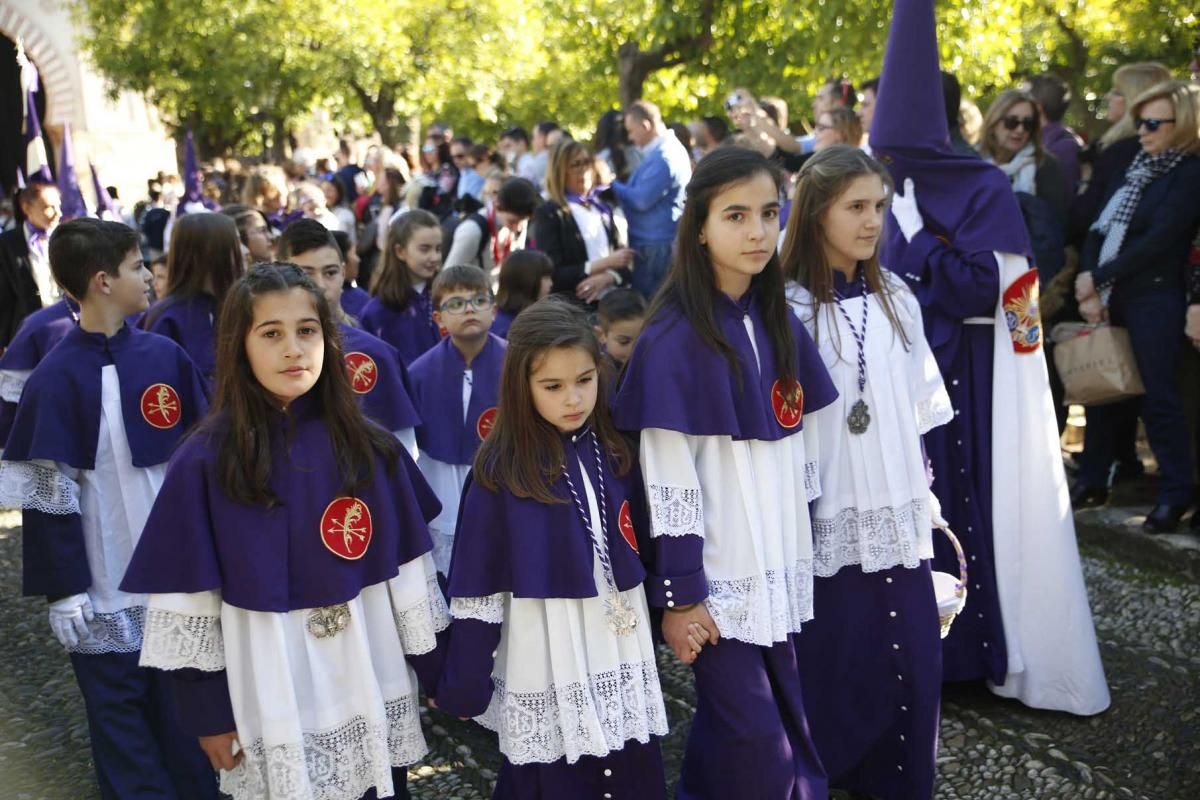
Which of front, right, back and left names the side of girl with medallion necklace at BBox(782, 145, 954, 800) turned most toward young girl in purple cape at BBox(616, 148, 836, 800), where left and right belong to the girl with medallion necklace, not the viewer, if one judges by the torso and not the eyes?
right

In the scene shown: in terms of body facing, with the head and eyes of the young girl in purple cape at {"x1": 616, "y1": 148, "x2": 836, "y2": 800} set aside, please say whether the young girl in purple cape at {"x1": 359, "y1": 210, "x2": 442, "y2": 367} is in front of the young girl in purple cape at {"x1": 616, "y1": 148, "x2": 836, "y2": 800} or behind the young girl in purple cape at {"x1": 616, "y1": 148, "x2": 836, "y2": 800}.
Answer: behind

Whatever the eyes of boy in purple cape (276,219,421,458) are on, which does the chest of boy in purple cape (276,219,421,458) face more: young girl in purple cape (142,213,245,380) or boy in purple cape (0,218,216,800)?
the boy in purple cape

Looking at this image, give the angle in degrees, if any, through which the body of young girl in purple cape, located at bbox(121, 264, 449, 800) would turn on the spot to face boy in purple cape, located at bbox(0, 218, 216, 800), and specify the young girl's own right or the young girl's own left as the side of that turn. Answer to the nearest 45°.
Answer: approximately 135° to the young girl's own right

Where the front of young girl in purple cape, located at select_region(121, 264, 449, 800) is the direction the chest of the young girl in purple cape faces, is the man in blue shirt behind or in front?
behind

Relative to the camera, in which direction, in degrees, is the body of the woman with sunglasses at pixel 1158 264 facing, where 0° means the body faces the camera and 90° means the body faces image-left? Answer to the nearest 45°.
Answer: approximately 45°

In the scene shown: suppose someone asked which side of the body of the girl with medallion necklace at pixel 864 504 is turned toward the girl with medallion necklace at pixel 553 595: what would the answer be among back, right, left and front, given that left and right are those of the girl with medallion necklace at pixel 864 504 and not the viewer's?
right

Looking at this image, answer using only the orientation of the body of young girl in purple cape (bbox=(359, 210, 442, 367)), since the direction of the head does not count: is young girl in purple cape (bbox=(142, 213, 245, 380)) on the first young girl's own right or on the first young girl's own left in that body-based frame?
on the first young girl's own right

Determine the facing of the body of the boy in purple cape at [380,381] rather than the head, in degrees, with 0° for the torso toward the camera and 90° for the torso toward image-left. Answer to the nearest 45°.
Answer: approximately 0°

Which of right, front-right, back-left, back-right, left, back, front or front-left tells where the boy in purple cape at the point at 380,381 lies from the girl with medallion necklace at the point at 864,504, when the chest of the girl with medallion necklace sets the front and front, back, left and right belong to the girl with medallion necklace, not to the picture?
back-right
